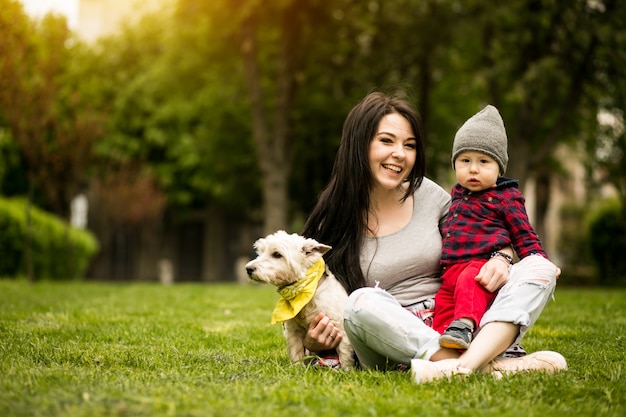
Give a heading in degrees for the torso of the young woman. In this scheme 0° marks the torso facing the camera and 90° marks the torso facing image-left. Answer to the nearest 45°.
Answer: approximately 315°

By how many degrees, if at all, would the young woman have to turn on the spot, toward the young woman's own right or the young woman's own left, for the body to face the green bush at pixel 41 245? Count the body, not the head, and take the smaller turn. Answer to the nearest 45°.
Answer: approximately 180°

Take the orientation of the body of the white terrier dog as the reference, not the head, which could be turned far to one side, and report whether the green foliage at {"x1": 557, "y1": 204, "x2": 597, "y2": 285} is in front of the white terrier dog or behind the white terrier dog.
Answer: behind

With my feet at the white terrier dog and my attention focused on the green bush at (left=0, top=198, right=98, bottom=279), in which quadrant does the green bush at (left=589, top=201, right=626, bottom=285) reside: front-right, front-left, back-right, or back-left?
front-right

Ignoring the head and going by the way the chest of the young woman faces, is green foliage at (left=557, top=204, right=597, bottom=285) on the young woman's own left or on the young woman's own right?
on the young woman's own left

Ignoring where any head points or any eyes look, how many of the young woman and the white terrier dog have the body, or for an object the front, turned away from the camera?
0

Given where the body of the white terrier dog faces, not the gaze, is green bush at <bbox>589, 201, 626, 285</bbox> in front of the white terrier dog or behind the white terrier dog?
behind

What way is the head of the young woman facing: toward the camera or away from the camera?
toward the camera
